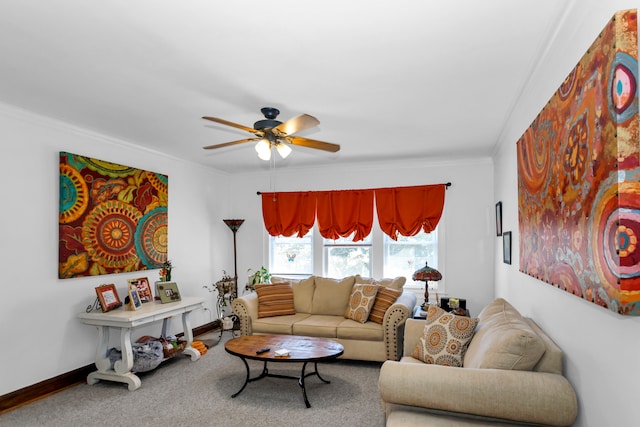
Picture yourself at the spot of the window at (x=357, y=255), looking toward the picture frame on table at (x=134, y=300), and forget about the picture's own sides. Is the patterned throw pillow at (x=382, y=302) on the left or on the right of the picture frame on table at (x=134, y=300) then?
left

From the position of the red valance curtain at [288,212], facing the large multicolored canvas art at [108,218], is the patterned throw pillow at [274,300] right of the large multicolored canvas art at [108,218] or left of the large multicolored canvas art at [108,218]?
left

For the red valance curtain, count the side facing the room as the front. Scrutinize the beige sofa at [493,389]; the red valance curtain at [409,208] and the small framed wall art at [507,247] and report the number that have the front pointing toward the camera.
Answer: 1

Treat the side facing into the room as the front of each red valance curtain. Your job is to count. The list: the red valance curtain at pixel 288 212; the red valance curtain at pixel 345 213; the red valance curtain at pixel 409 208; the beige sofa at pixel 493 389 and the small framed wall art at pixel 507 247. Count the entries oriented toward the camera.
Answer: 3

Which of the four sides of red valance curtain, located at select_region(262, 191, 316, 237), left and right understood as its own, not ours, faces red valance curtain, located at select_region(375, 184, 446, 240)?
left

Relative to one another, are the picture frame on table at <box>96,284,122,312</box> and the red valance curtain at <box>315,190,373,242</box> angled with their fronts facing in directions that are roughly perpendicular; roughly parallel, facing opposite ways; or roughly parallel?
roughly perpendicular

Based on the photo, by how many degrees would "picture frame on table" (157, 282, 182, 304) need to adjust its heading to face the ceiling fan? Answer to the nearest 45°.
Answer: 0° — it already faces it

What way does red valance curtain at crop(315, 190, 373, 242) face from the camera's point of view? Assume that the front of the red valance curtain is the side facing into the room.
toward the camera

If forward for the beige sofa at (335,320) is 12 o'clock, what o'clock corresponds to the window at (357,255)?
The window is roughly at 7 o'clock from the beige sofa.

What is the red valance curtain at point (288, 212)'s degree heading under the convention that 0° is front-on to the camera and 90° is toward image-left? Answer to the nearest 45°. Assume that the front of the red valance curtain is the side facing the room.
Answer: approximately 0°

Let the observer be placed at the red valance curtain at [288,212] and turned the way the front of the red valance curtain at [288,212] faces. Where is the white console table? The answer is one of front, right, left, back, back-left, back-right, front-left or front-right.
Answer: front-right

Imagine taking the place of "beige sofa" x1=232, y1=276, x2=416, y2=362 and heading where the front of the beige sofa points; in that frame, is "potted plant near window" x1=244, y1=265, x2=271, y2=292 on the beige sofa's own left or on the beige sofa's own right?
on the beige sofa's own right

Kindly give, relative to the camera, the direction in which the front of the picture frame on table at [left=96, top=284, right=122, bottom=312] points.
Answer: facing the viewer and to the right of the viewer

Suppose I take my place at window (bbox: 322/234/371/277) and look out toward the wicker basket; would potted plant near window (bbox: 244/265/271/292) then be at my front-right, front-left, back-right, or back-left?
front-right

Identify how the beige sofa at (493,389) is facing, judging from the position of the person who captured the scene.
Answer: facing to the left of the viewer

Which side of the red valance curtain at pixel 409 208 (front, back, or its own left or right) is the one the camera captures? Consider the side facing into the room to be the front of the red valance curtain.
front

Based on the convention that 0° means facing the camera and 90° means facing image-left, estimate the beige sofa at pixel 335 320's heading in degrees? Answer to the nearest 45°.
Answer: approximately 45°

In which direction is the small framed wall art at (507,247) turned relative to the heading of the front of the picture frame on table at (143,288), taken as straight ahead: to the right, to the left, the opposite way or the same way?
the opposite way
